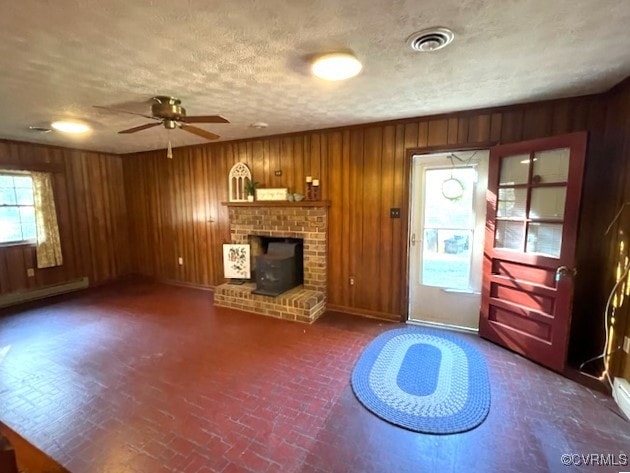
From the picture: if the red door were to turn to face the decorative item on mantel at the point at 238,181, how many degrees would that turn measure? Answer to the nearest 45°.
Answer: approximately 45° to its right

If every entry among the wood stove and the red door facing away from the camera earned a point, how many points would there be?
0

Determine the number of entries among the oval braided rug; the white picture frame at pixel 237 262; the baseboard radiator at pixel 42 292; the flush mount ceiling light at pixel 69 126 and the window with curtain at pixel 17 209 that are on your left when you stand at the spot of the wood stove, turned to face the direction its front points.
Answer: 1

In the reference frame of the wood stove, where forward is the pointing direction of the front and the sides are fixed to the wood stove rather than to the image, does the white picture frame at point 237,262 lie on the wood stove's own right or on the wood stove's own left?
on the wood stove's own right

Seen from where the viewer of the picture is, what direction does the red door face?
facing the viewer and to the left of the viewer

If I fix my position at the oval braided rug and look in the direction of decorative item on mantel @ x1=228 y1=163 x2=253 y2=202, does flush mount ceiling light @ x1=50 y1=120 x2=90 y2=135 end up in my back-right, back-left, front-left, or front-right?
front-left

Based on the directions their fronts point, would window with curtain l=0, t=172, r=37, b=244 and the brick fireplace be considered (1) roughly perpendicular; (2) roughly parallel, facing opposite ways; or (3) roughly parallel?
roughly perpendicular

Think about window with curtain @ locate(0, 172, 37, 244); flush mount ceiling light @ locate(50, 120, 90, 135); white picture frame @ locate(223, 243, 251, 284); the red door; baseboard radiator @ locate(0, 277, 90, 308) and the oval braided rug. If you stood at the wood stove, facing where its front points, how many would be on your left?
2

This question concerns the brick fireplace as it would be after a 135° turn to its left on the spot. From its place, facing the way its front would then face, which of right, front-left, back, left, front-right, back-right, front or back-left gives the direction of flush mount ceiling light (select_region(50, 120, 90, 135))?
back

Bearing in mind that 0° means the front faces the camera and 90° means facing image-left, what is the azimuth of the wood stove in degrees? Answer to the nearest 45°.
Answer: approximately 45°

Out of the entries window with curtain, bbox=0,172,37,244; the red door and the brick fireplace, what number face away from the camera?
0
